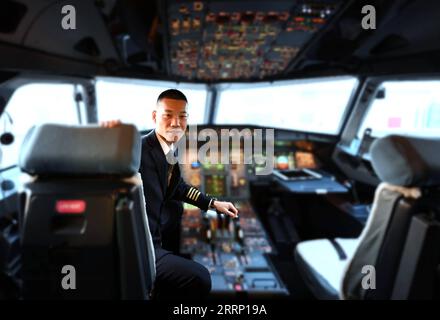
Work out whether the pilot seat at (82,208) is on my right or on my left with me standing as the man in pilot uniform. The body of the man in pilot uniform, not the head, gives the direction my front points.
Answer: on my right

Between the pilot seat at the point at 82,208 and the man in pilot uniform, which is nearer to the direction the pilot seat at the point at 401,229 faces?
the man in pilot uniform

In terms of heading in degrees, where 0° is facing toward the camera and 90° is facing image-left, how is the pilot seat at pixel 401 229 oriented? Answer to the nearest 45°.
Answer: approximately 135°

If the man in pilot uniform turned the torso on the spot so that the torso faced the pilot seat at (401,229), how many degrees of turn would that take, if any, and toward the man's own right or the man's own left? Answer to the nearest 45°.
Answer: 0° — they already face it

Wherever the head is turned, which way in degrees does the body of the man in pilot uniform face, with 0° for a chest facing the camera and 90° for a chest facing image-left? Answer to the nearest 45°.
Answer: approximately 315°

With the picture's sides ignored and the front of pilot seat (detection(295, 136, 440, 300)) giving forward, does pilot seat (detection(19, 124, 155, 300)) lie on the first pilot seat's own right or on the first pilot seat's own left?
on the first pilot seat's own left
